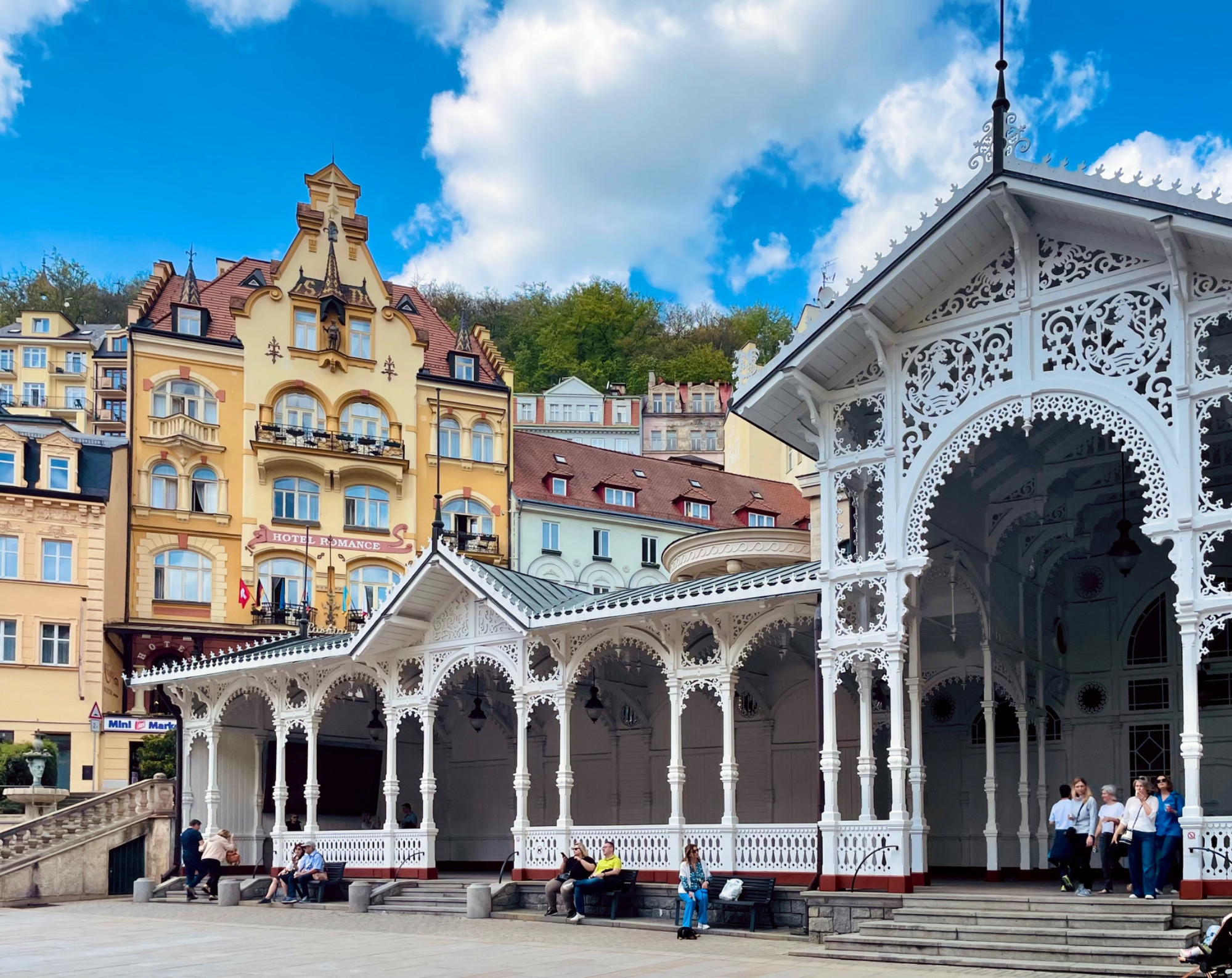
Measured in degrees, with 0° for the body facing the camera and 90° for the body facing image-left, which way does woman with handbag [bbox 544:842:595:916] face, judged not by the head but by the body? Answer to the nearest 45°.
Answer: approximately 45°

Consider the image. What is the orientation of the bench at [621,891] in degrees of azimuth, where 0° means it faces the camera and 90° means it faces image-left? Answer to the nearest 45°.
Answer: approximately 45°

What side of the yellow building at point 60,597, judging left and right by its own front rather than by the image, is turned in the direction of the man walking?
front

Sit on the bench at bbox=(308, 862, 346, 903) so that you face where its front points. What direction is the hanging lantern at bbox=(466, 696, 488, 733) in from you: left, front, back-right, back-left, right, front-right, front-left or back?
back

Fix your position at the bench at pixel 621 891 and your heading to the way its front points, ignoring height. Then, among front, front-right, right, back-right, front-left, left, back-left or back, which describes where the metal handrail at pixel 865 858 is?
left

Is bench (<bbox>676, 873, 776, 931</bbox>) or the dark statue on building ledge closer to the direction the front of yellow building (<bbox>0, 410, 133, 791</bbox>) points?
the bench

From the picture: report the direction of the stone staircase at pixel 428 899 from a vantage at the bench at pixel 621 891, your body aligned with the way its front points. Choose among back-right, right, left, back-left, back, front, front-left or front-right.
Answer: right

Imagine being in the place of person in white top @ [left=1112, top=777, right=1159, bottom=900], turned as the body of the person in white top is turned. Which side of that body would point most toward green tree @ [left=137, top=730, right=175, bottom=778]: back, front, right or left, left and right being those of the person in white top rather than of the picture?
right

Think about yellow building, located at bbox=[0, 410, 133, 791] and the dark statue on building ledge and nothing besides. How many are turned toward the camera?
2
